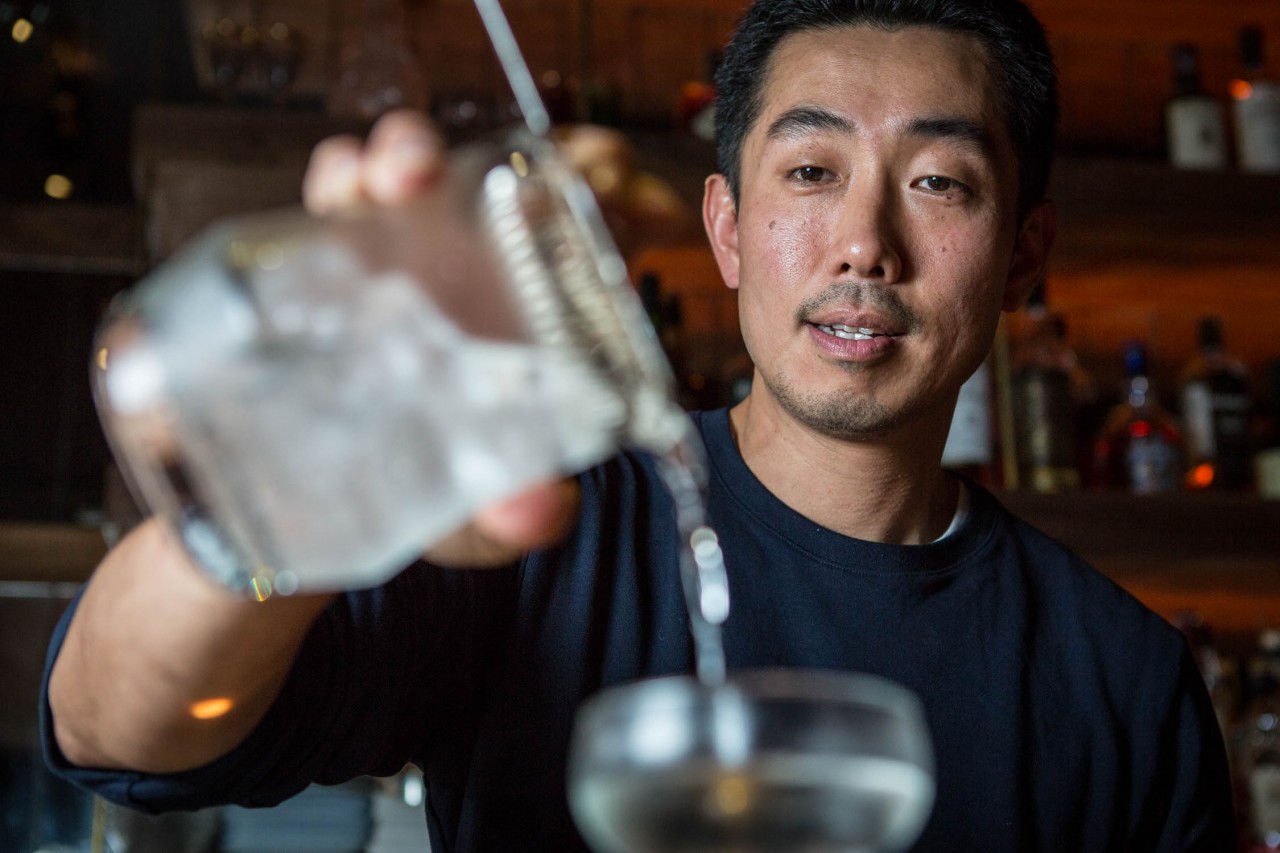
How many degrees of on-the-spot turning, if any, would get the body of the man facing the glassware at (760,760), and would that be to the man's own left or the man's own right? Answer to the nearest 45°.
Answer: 0° — they already face it

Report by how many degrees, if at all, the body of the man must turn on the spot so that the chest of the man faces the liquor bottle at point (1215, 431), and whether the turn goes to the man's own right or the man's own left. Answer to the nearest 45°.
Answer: approximately 135° to the man's own left

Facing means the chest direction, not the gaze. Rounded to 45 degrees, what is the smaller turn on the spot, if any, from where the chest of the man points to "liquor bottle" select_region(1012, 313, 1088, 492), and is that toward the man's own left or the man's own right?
approximately 135° to the man's own left

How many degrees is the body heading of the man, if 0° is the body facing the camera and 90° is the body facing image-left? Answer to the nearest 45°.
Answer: approximately 0°

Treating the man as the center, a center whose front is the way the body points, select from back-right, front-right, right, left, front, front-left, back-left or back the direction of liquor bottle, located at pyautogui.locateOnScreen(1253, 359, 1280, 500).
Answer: back-left

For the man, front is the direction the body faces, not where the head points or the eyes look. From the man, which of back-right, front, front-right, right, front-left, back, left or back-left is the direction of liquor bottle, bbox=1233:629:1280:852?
back-left

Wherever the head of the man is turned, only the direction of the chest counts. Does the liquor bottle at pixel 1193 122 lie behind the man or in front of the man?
behind
